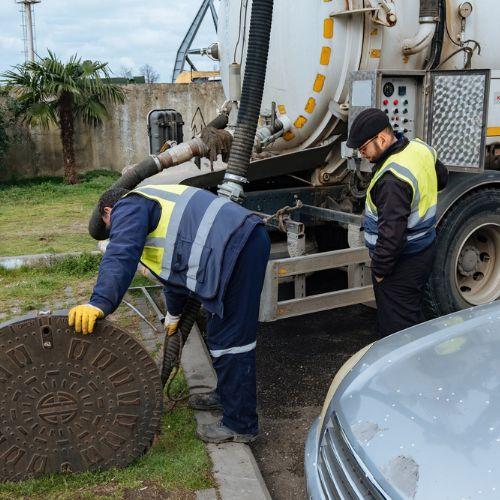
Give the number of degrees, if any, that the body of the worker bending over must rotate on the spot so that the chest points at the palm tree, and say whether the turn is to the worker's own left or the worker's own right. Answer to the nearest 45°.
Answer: approximately 90° to the worker's own right

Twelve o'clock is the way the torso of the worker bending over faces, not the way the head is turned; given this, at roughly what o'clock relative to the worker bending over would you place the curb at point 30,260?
The curb is roughly at 2 o'clock from the worker bending over.

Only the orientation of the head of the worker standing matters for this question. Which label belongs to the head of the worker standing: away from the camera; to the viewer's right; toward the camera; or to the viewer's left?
to the viewer's left

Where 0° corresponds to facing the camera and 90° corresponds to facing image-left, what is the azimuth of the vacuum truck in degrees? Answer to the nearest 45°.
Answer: approximately 225°

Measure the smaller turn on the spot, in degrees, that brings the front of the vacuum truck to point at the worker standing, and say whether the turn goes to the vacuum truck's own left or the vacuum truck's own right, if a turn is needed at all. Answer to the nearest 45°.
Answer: approximately 135° to the vacuum truck's own right

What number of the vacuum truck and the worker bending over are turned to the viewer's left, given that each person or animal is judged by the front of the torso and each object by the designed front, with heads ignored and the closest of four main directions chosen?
1

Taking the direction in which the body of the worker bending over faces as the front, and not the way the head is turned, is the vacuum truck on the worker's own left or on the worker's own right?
on the worker's own right

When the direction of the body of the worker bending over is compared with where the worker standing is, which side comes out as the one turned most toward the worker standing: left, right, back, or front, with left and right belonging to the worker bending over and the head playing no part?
back

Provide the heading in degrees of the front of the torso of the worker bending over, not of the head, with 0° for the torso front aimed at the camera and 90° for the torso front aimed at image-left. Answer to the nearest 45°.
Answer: approximately 90°
